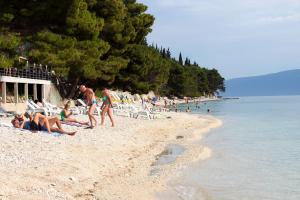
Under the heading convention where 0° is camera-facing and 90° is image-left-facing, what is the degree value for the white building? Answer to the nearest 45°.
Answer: approximately 315°

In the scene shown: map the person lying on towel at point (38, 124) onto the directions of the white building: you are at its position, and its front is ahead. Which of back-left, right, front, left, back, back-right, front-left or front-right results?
front-right
